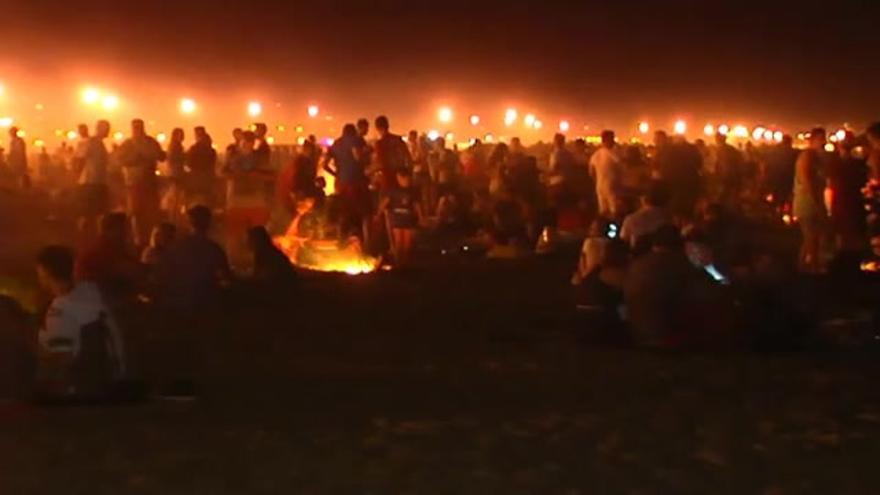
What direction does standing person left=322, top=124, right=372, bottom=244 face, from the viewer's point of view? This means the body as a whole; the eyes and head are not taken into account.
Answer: away from the camera

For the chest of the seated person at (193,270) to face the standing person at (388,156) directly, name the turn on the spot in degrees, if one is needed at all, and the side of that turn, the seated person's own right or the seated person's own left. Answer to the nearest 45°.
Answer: approximately 45° to the seated person's own right

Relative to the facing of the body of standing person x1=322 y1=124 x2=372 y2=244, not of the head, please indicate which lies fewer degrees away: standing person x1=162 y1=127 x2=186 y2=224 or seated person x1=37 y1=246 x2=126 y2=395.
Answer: the standing person

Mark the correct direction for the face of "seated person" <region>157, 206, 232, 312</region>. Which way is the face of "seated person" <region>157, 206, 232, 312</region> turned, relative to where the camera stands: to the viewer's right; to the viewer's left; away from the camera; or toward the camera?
away from the camera

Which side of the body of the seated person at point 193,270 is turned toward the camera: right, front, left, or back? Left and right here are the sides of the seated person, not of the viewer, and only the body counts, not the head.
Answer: back

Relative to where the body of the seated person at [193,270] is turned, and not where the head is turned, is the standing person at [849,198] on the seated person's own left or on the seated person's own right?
on the seated person's own right
